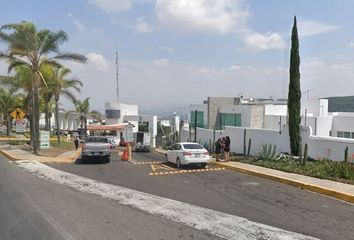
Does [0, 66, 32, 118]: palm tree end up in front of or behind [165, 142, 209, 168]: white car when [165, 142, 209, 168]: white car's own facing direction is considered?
in front

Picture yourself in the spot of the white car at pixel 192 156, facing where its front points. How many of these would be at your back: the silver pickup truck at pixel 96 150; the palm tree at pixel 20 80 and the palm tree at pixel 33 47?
0

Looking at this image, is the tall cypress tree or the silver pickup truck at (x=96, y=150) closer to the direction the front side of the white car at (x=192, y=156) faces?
the silver pickup truck

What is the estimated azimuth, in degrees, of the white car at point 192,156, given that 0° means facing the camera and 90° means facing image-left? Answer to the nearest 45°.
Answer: approximately 135°

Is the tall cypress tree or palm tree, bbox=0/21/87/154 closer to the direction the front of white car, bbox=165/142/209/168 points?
the palm tree

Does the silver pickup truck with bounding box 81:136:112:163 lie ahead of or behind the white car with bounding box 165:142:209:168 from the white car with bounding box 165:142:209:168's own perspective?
ahead
